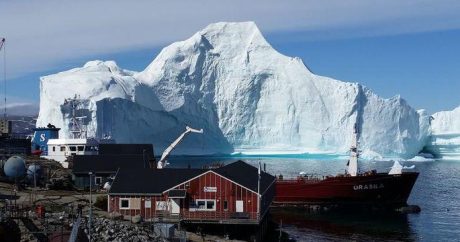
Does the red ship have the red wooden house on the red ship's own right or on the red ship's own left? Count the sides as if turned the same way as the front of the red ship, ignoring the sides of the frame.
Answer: on the red ship's own right

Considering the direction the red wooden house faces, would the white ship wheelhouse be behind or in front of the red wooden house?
behind

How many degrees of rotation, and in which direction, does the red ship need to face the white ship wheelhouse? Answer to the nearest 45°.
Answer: approximately 180°

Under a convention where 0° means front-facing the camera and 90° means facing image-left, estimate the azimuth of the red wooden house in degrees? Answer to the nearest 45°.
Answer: approximately 0°

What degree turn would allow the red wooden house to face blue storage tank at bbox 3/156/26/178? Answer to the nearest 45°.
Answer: approximately 90° to its right

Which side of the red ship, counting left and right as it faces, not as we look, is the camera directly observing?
right

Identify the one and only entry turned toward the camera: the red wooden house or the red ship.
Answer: the red wooden house

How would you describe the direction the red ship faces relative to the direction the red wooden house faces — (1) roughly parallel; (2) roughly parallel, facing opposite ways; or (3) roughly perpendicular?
roughly perpendicular
